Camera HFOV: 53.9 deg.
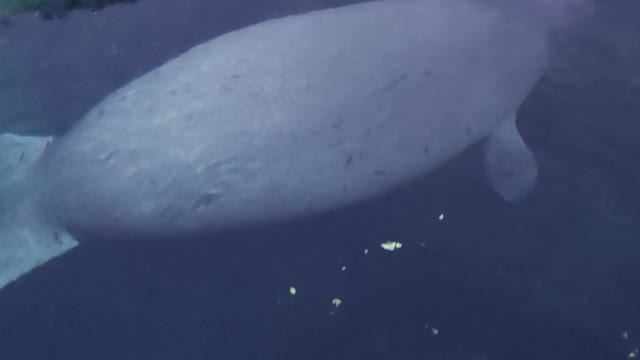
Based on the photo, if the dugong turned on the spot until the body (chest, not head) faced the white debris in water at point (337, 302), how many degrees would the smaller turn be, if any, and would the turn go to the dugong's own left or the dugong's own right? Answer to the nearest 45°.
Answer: approximately 90° to the dugong's own right

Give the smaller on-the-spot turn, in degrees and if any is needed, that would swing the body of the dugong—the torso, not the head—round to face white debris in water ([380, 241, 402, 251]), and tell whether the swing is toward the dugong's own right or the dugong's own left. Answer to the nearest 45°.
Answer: approximately 45° to the dugong's own right

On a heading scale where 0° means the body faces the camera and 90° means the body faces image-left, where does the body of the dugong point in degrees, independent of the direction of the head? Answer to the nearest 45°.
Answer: approximately 270°

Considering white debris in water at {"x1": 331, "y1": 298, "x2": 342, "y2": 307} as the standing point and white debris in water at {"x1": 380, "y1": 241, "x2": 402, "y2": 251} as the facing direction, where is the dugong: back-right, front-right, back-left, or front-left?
front-left
